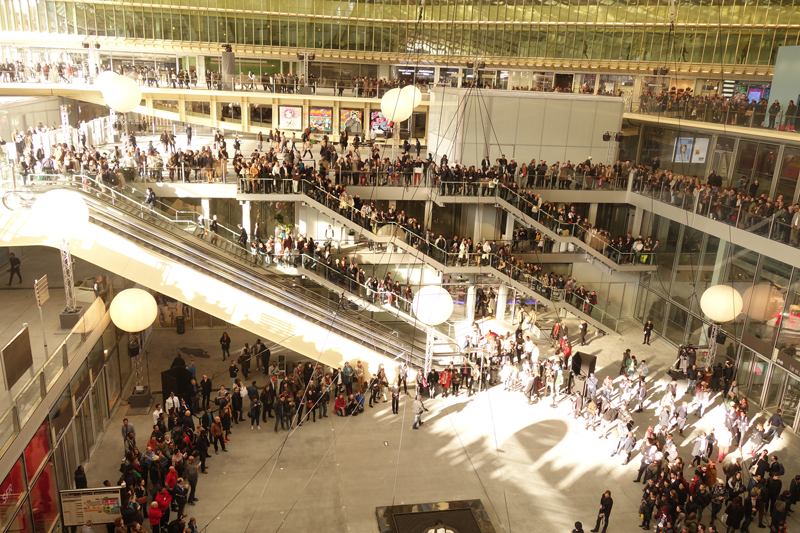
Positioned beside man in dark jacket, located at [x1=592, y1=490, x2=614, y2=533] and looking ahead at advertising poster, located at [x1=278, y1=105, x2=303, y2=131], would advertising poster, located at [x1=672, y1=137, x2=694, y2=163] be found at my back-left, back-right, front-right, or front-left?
front-right

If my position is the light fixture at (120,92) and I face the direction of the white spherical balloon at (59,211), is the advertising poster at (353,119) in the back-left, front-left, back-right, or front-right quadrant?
back-left

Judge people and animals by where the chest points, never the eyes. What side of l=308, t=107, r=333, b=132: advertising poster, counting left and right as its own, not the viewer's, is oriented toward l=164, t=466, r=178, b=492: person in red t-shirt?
front

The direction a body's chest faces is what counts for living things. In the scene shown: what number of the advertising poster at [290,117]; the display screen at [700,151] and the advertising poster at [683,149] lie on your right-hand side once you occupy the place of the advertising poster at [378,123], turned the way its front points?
1

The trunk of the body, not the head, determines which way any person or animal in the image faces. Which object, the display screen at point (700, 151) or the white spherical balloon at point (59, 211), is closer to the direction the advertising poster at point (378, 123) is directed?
the white spherical balloon

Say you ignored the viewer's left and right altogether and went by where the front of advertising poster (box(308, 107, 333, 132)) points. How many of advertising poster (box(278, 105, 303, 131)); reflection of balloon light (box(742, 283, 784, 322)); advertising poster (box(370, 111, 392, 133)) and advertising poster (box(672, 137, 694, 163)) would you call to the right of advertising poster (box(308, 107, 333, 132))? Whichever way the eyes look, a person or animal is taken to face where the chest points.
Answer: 1

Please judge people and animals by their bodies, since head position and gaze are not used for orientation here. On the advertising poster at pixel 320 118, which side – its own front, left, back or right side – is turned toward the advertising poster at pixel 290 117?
right

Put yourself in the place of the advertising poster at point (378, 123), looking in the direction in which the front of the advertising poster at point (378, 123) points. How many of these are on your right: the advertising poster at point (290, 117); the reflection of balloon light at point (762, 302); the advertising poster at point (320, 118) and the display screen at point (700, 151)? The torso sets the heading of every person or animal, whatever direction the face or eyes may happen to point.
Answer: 2

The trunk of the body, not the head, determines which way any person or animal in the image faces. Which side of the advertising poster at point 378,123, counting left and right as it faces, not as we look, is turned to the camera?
front

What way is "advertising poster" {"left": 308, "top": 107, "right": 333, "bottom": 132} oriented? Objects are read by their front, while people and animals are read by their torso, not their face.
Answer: toward the camera

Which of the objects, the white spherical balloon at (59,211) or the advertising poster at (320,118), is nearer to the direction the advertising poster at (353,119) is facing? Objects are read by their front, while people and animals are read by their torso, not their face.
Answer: the white spherical balloon

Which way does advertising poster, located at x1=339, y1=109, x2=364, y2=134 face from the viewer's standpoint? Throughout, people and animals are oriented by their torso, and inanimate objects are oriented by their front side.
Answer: toward the camera

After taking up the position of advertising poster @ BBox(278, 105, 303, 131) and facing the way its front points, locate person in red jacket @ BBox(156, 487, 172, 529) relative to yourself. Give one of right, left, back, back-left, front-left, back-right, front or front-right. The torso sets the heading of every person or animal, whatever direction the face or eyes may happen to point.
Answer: front

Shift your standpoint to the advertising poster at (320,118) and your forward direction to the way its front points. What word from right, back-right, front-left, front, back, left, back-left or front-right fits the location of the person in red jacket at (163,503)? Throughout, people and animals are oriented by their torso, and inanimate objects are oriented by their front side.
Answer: front

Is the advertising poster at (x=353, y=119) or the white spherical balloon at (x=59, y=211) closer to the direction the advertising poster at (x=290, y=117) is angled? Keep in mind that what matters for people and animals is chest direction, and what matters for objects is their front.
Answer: the white spherical balloon

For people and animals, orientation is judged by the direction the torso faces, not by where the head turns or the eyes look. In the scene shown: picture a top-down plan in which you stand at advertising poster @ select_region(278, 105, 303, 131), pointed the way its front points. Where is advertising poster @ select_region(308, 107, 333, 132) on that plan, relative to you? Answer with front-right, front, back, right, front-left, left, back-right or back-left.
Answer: left

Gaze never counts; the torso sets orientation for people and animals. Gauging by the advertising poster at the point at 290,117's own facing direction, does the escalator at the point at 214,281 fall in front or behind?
in front
